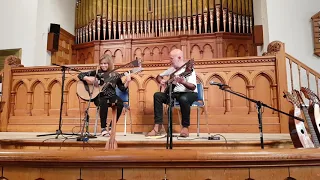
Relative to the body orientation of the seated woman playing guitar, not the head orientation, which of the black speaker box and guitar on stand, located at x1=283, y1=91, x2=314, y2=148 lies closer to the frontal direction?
the guitar on stand

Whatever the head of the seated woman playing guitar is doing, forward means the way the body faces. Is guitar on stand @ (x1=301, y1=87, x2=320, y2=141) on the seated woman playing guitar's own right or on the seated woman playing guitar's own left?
on the seated woman playing guitar's own left

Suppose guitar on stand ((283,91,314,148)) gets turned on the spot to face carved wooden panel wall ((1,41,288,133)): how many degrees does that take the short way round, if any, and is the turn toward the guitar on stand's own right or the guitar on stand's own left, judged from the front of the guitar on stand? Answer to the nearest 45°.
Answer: approximately 180°

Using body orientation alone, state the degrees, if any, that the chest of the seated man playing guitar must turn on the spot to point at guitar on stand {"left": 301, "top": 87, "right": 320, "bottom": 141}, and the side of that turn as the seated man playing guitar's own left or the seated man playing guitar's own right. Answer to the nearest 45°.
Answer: approximately 90° to the seated man playing guitar's own left

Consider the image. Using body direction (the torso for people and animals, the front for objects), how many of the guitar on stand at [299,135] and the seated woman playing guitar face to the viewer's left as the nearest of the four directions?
0

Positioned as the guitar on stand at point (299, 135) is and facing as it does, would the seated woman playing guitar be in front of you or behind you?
behind

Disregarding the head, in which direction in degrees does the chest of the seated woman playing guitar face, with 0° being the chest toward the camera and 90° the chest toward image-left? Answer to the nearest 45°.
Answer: approximately 0°

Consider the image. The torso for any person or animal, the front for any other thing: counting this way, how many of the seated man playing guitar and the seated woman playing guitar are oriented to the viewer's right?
0

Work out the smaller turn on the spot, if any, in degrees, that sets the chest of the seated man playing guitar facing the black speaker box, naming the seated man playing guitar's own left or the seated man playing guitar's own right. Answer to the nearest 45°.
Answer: approximately 90° to the seated man playing guitar's own right
